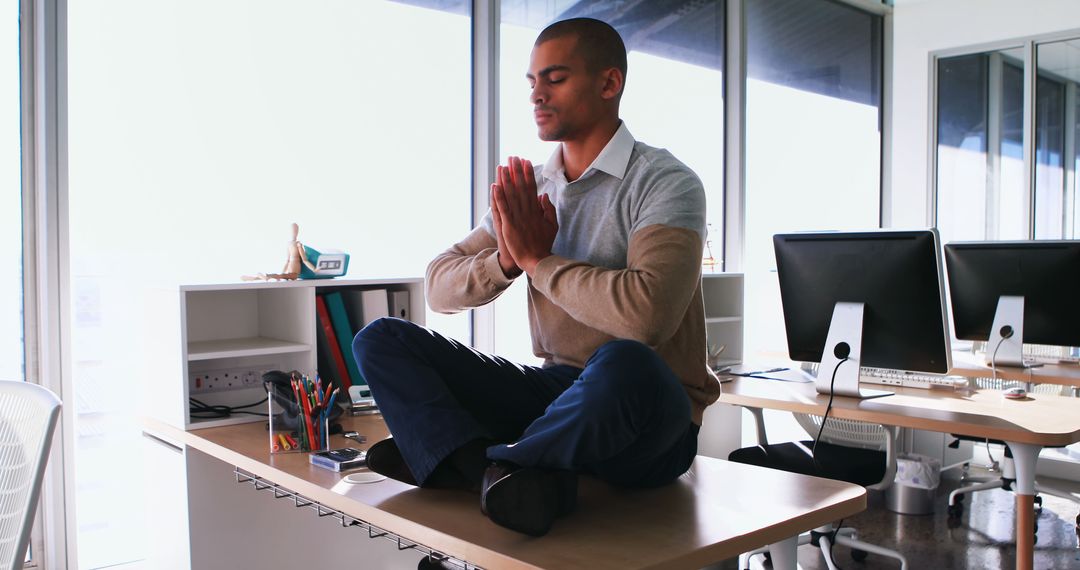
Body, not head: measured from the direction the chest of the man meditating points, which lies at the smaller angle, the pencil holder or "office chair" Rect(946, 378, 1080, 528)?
the pencil holder

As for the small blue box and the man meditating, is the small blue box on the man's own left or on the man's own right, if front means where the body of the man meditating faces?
on the man's own right

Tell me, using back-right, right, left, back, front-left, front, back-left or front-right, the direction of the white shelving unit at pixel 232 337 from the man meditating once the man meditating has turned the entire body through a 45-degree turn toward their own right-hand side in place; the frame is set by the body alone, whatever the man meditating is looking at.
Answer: front-right

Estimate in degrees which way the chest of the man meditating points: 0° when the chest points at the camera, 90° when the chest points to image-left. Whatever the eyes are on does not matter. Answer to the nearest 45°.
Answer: approximately 45°

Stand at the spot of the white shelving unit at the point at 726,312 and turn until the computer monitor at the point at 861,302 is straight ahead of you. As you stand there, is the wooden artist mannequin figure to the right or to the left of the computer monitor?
right

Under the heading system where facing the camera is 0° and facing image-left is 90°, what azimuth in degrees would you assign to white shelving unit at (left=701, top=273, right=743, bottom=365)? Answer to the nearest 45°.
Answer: approximately 0°
